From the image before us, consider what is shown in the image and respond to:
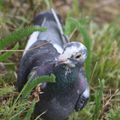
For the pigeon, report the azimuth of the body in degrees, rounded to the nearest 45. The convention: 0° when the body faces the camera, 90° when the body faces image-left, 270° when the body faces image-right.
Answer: approximately 0°
